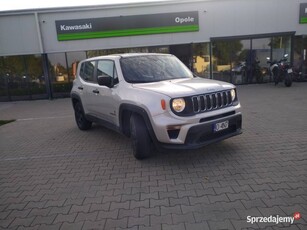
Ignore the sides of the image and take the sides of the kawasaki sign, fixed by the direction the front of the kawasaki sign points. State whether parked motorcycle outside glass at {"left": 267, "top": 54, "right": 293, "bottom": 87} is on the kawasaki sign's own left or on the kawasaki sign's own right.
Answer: on the kawasaki sign's own left

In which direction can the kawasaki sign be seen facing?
toward the camera

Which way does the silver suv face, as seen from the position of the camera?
facing the viewer and to the right of the viewer

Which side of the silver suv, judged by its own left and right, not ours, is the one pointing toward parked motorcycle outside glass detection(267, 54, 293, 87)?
left

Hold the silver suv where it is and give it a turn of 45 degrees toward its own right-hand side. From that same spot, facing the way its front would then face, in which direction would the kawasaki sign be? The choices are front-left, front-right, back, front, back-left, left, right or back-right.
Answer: back
